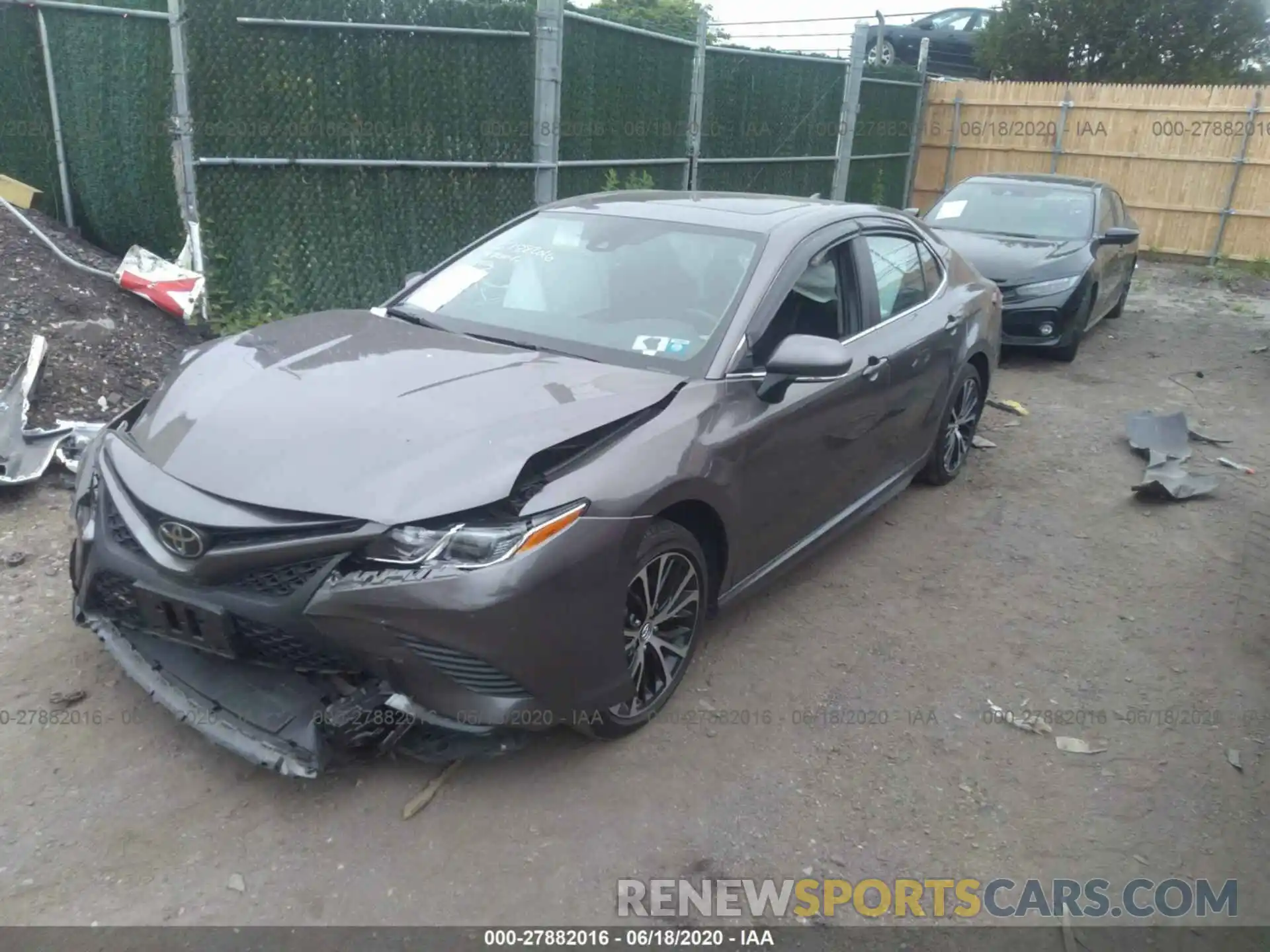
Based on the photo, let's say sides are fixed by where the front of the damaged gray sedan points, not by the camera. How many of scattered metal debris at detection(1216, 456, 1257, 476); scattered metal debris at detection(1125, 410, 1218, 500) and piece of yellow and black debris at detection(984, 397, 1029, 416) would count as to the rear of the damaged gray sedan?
3

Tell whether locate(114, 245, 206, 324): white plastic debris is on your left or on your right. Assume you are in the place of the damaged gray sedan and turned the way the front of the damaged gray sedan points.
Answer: on your right

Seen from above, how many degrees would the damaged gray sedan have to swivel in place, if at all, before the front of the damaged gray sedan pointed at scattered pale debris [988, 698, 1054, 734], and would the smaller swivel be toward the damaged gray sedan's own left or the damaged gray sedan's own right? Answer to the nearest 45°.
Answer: approximately 135° to the damaged gray sedan's own left

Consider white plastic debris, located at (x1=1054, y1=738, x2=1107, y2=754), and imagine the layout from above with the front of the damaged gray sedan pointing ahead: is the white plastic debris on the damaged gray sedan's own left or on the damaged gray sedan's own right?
on the damaged gray sedan's own left

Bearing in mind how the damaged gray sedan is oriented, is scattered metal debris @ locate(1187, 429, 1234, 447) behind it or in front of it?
behind

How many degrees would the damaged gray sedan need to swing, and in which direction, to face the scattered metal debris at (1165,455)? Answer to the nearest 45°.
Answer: approximately 180°

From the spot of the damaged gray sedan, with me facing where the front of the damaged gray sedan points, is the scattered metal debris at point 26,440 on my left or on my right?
on my right

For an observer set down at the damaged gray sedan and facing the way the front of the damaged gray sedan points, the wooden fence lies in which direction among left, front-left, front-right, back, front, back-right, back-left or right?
back

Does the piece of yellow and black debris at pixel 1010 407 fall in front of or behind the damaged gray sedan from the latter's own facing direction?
behind

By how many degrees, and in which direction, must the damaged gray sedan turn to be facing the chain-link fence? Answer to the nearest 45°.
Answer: approximately 90° to its right

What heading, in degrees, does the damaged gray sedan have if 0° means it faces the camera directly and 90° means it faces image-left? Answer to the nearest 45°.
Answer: approximately 45°
